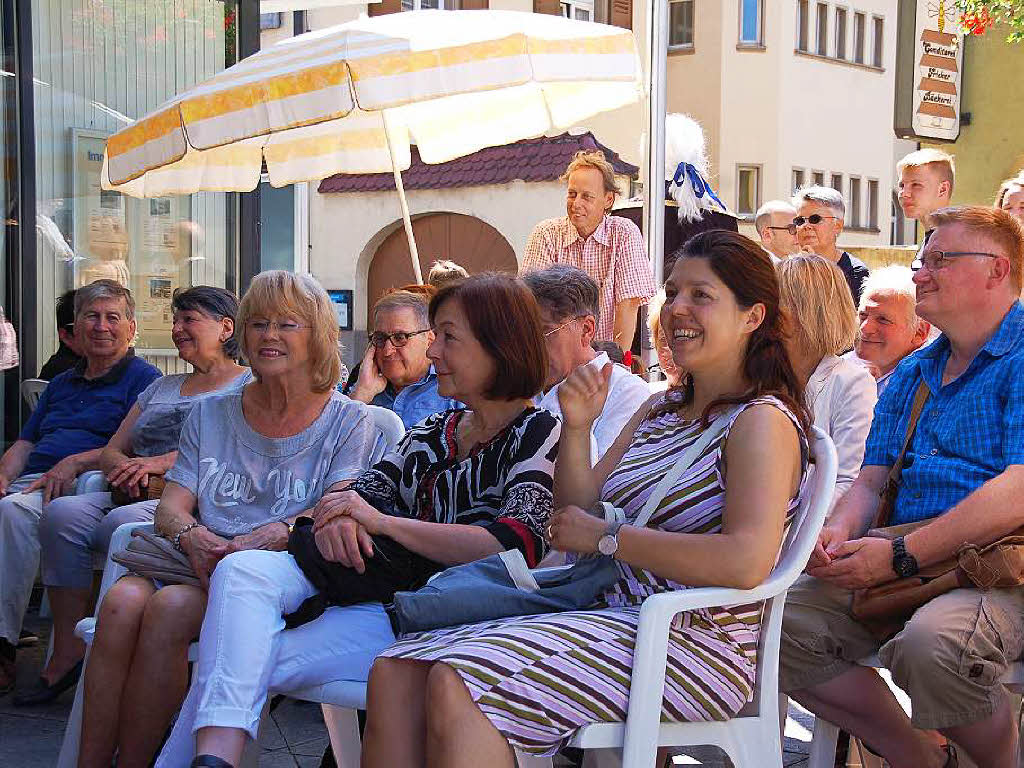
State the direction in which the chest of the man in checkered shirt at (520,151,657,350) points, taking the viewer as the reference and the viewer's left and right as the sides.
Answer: facing the viewer and to the left of the viewer

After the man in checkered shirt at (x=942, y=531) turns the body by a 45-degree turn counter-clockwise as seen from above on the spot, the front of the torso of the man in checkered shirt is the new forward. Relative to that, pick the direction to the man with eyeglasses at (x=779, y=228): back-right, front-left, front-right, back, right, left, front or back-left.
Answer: back

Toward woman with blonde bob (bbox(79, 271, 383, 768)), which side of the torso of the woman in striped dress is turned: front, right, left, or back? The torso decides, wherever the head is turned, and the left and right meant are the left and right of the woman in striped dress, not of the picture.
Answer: right

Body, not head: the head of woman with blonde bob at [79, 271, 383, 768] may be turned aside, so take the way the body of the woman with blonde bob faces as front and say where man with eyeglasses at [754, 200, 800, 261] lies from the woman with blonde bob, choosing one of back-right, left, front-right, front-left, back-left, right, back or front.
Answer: back

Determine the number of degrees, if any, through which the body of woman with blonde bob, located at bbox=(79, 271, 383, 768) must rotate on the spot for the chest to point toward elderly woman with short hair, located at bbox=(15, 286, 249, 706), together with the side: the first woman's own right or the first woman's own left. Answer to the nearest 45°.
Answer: approximately 135° to the first woman's own right

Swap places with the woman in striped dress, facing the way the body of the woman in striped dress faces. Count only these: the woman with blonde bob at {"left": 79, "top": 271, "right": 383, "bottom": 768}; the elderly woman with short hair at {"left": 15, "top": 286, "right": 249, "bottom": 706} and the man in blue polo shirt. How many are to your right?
3

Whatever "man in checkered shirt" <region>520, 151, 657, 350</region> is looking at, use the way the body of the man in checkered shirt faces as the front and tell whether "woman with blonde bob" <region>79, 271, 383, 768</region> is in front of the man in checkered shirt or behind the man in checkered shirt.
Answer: in front

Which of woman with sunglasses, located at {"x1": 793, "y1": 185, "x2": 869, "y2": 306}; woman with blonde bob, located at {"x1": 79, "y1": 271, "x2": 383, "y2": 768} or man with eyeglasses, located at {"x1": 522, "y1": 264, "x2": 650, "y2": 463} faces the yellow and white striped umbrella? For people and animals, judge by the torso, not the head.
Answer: woman with sunglasses, located at {"x1": 793, "y1": 185, "x2": 869, "y2": 306}

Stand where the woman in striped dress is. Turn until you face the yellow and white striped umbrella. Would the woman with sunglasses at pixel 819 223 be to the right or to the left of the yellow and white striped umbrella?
right

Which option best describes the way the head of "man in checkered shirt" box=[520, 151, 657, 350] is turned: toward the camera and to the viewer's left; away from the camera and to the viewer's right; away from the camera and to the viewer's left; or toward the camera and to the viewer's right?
toward the camera and to the viewer's left

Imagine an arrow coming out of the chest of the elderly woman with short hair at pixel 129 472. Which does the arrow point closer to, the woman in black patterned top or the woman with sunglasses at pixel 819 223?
the woman in black patterned top

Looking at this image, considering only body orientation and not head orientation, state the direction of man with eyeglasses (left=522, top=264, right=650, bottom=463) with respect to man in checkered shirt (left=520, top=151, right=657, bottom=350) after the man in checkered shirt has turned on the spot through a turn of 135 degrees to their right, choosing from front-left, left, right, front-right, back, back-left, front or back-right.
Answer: back

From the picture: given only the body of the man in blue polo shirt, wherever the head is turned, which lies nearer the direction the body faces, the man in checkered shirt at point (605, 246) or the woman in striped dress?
the woman in striped dress

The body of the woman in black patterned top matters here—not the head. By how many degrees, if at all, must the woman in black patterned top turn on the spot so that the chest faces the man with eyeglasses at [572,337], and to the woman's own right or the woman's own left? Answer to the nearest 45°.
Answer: approximately 180°
